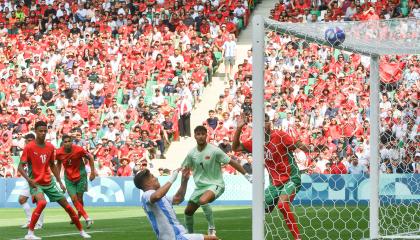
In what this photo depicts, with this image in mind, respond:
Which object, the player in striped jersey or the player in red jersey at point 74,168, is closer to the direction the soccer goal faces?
the player in red jersey

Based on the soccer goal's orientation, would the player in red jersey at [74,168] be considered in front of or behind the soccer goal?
in front

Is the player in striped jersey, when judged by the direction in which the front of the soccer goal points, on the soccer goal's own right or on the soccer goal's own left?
on the soccer goal's own left

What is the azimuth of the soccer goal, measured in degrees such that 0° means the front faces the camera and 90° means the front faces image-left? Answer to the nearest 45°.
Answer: approximately 90°
